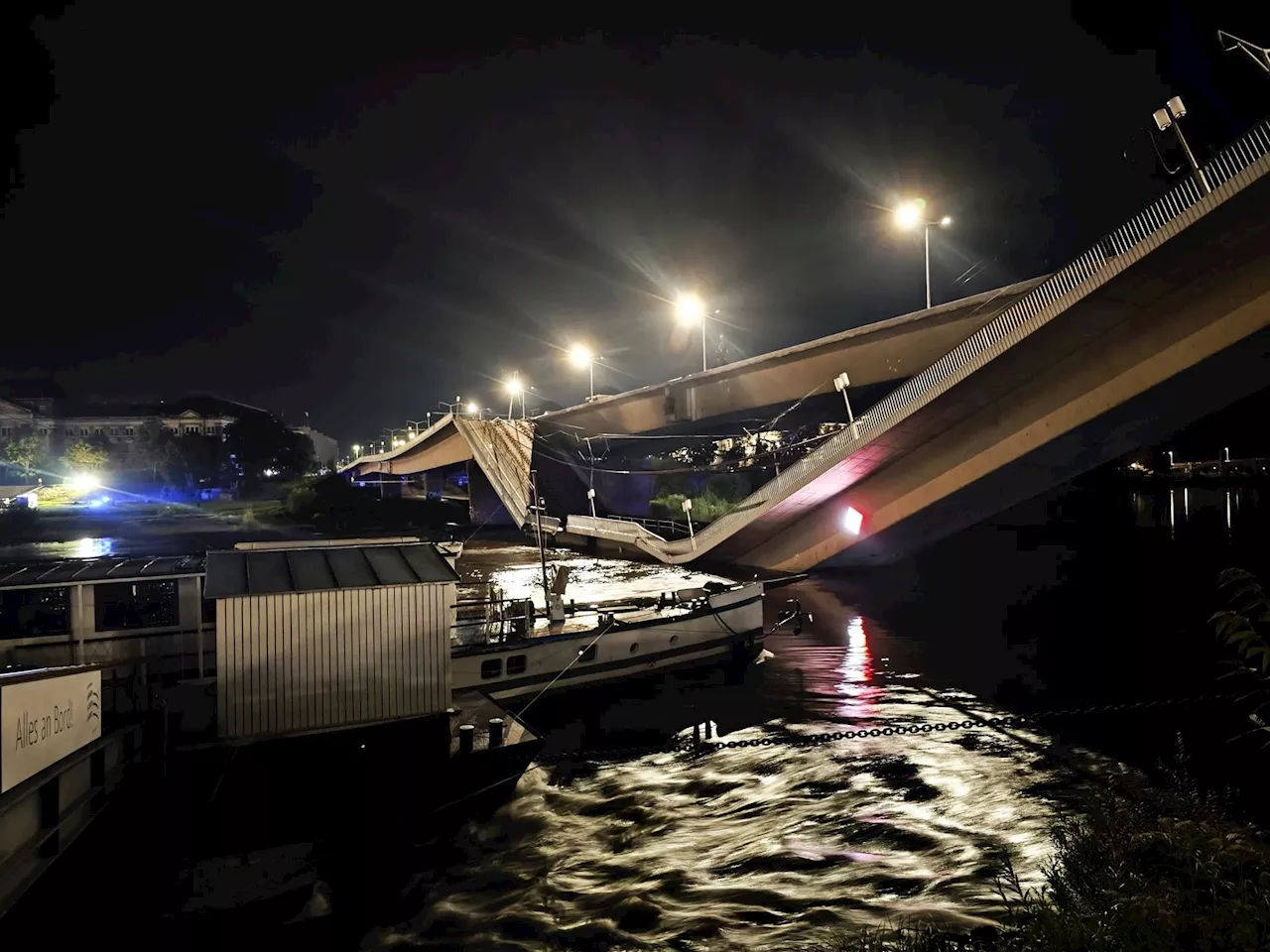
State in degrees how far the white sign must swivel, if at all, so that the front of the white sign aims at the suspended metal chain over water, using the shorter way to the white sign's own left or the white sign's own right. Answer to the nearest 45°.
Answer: approximately 45° to the white sign's own left

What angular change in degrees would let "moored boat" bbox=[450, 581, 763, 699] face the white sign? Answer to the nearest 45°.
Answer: approximately 180°

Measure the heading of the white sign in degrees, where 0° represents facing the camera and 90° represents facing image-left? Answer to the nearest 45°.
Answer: approximately 315°

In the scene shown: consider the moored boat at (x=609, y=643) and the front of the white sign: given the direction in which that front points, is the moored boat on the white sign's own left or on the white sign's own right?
on the white sign's own left

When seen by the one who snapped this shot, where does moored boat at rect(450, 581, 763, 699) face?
facing away from the viewer and to the right of the viewer

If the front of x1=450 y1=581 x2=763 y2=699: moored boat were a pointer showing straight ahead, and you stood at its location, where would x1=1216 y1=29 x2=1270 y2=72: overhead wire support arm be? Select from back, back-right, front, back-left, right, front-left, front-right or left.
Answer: front-right

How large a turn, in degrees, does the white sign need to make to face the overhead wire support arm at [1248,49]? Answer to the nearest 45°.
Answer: approximately 45° to its left

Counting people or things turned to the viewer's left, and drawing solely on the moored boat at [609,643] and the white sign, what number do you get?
0

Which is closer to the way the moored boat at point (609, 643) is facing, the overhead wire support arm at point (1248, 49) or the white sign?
the overhead wire support arm
